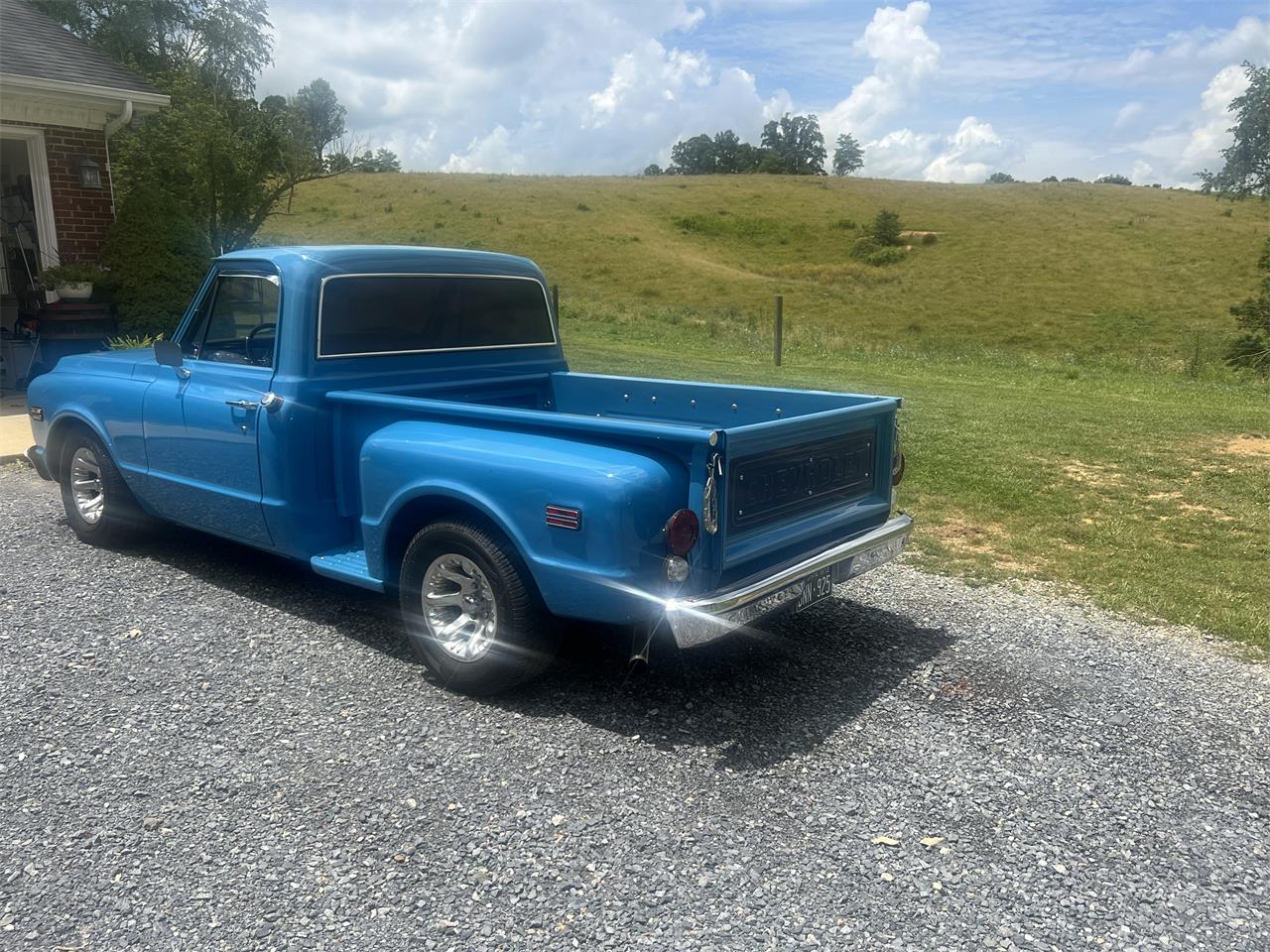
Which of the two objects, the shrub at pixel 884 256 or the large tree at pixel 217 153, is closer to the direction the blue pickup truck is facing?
the large tree

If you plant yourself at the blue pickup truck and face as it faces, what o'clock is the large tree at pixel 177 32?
The large tree is roughly at 1 o'clock from the blue pickup truck.

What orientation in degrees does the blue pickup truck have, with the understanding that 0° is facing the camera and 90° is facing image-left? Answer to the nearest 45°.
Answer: approximately 135°

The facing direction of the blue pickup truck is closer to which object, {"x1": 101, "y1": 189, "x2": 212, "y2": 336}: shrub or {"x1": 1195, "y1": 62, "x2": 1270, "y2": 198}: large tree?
the shrub

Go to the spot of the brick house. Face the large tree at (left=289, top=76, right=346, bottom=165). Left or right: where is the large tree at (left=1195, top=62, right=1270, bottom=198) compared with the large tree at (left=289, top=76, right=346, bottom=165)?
right

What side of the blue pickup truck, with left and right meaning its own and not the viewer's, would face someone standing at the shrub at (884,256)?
right

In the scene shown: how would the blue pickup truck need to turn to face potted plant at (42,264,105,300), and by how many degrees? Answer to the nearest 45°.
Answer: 0° — it already faces it

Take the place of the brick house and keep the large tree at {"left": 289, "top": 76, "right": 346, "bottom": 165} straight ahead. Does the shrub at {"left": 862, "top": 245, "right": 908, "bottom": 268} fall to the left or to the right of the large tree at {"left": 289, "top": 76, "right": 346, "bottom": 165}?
right

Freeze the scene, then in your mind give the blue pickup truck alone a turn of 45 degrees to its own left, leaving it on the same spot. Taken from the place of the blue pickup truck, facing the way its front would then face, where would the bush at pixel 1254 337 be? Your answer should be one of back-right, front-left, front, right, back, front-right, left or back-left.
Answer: back-right

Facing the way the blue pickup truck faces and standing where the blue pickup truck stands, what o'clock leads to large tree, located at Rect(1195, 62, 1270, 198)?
The large tree is roughly at 3 o'clock from the blue pickup truck.

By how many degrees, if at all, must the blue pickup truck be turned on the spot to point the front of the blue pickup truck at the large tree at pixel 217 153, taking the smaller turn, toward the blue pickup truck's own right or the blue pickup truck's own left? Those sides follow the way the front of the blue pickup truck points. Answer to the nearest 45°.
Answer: approximately 45° to the blue pickup truck's own right
